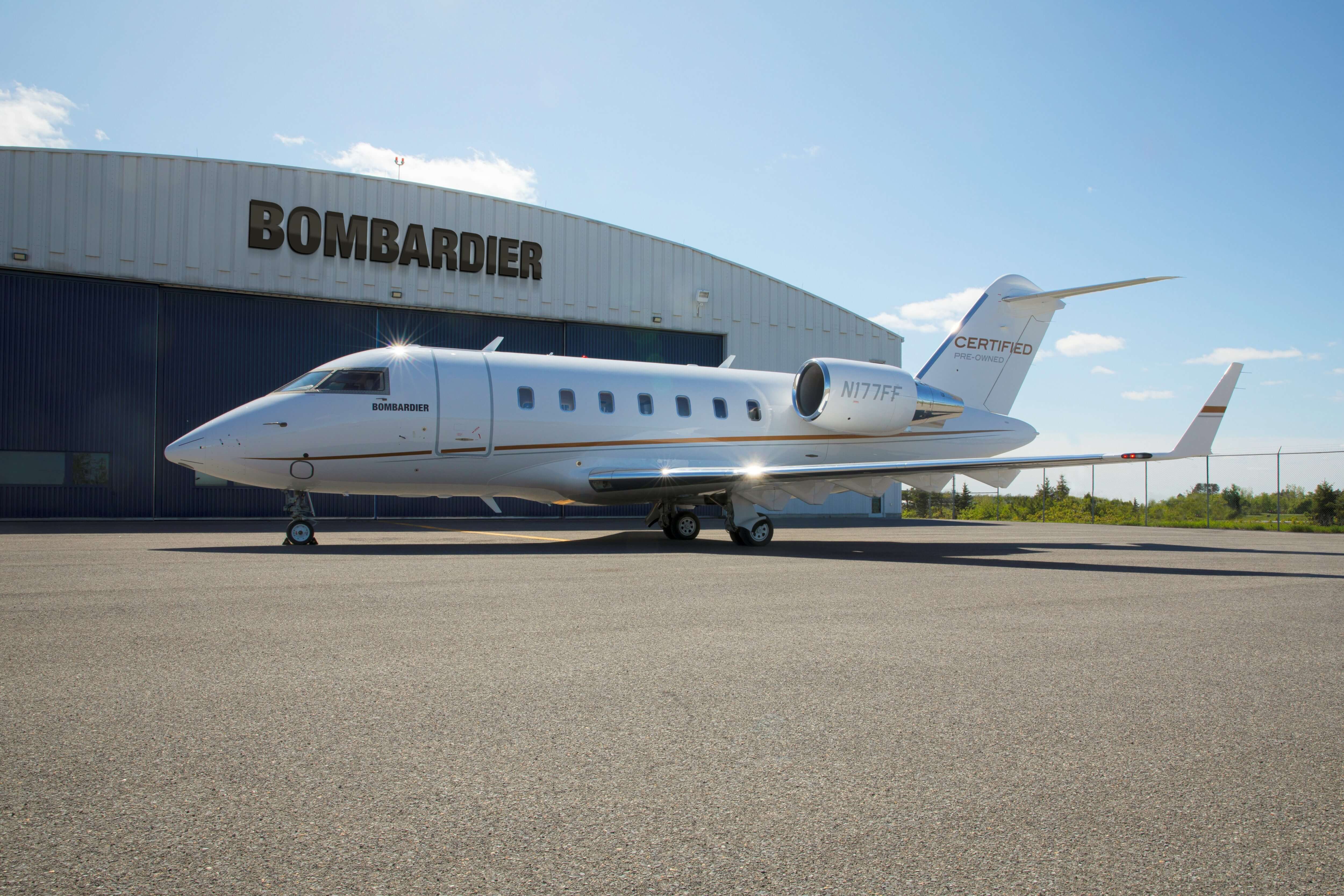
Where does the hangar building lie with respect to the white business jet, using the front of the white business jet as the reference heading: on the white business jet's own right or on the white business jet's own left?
on the white business jet's own right

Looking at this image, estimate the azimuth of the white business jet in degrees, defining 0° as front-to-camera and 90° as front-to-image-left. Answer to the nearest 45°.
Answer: approximately 45°
